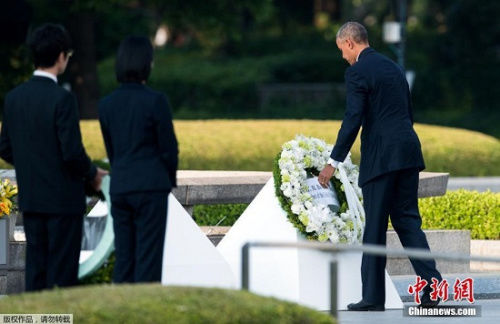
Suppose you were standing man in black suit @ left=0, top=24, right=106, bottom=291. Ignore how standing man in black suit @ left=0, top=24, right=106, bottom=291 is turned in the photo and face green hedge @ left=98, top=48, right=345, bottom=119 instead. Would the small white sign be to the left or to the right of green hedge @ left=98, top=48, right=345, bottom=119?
right

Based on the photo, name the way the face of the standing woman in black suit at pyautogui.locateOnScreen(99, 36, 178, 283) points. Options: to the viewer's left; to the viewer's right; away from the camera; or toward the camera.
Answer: away from the camera

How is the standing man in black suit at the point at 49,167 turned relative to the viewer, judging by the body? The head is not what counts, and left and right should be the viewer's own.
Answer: facing away from the viewer and to the right of the viewer

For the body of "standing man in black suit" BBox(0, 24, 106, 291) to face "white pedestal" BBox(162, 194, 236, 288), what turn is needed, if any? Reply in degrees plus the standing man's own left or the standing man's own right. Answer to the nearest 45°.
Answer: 0° — they already face it

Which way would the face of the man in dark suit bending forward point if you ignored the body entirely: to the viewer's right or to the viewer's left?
to the viewer's left

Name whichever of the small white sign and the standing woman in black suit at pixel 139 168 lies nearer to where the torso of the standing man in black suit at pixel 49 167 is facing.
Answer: the small white sign

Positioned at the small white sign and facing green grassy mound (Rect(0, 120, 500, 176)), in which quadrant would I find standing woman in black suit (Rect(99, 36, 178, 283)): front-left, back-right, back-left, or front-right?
back-left

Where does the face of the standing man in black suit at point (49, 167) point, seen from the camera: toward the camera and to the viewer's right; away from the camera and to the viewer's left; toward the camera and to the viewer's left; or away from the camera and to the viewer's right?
away from the camera and to the viewer's right

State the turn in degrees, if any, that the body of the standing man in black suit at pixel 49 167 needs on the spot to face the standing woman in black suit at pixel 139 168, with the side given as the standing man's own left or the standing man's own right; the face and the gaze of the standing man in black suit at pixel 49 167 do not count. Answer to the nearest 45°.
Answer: approximately 45° to the standing man's own right
